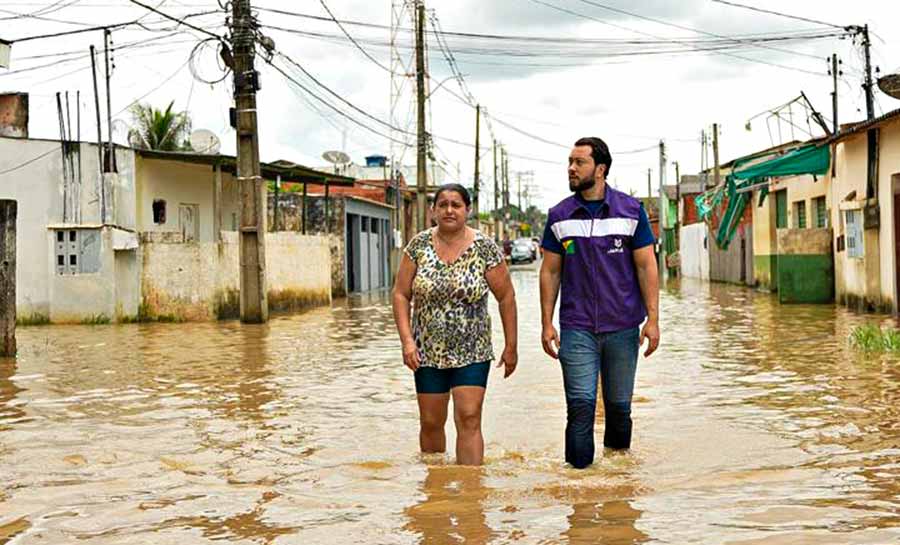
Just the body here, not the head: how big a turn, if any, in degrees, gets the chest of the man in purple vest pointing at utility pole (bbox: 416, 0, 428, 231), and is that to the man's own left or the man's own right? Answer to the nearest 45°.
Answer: approximately 180°

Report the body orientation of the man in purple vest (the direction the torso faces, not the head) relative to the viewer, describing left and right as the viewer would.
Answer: facing the viewer

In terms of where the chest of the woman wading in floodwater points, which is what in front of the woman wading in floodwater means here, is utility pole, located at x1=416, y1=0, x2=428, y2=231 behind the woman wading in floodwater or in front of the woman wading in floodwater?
behind

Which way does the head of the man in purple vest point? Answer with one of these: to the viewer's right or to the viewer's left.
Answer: to the viewer's left

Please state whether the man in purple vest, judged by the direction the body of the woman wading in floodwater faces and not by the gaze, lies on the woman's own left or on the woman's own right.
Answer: on the woman's own left

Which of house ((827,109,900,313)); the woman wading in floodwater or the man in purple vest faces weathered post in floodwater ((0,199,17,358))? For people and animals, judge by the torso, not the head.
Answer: the house

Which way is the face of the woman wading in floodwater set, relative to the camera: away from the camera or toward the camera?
toward the camera

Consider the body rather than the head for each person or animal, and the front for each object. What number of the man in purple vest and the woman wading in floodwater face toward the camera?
2

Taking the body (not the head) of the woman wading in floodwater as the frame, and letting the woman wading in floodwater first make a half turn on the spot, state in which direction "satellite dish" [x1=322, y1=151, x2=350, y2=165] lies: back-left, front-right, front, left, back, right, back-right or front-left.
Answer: front

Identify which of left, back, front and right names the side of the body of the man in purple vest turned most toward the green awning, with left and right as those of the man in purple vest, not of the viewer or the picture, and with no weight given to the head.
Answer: back

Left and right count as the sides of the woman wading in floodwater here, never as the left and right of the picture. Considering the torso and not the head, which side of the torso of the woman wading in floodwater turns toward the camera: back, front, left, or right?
front

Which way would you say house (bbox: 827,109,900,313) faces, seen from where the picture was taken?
facing the viewer and to the left of the viewer

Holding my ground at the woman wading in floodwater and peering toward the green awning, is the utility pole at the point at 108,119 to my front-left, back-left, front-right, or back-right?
front-left

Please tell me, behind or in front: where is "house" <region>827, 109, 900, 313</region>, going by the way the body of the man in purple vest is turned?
behind

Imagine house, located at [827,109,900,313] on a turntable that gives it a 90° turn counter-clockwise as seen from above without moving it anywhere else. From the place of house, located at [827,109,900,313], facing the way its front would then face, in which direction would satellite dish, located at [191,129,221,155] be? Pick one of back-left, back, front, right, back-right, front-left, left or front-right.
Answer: back-right

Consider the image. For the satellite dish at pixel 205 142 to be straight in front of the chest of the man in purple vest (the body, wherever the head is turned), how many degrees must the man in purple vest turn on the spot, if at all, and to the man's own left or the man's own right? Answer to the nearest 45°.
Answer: approximately 135° to the man's own right
